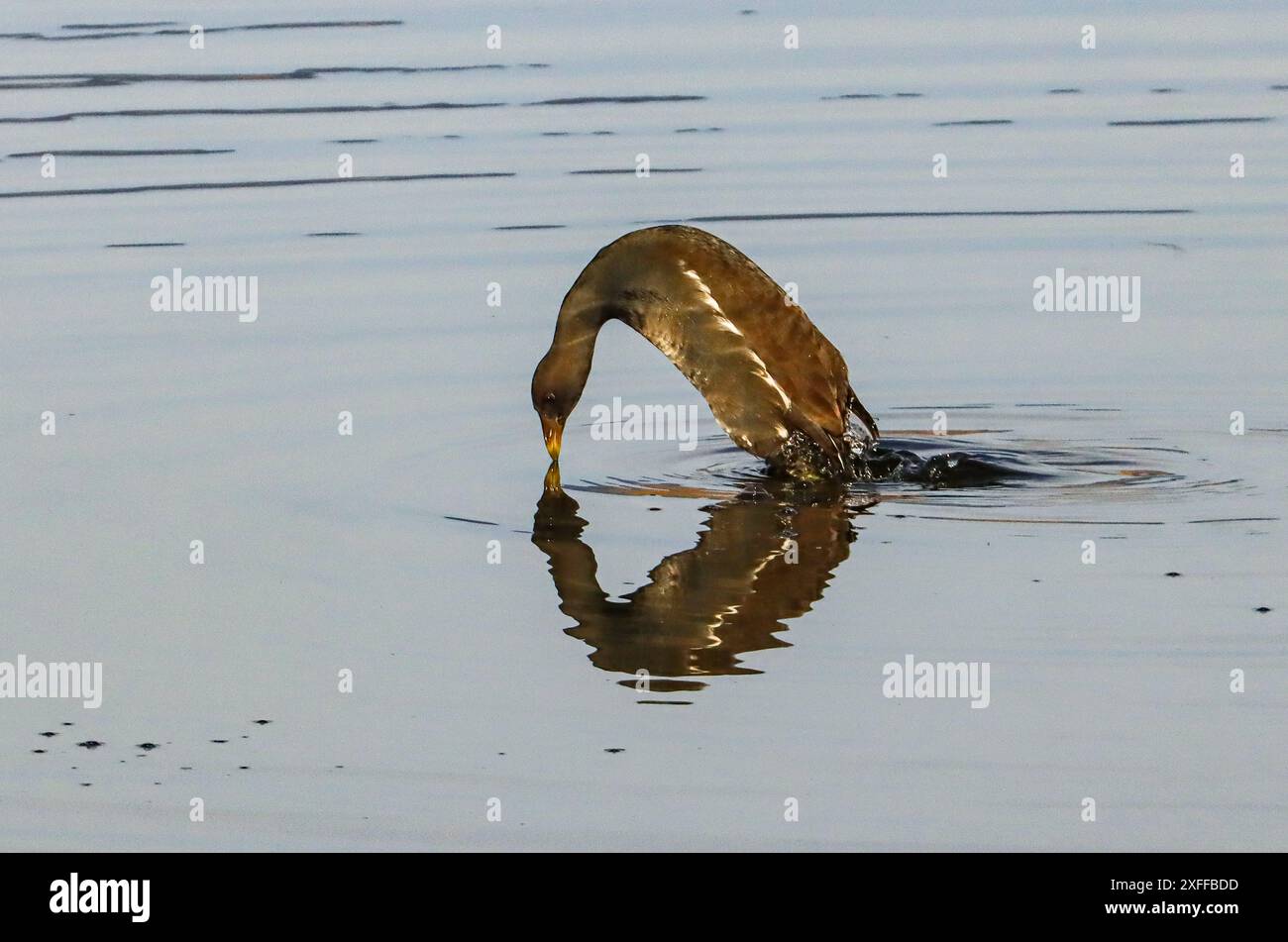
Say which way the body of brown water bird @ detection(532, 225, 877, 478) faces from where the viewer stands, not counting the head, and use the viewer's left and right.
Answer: facing to the left of the viewer
